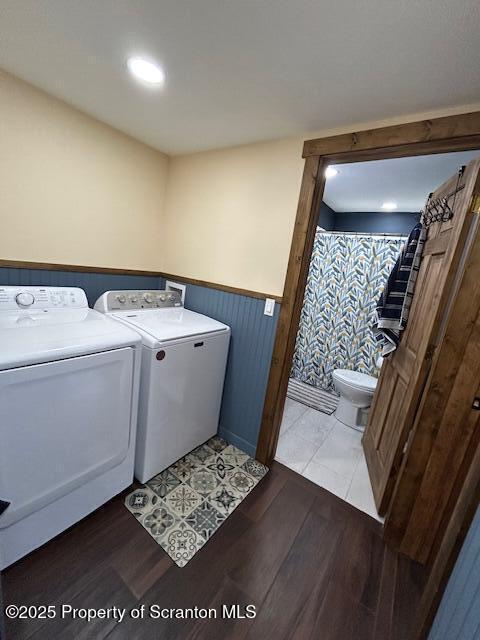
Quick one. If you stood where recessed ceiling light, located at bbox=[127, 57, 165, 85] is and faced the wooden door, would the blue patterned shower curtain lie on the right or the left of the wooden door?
left

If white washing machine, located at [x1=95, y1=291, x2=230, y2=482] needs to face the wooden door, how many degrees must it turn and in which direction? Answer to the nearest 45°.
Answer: approximately 45° to its left

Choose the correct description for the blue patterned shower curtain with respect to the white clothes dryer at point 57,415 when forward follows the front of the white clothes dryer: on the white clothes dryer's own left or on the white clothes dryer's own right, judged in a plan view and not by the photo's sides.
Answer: on the white clothes dryer's own left

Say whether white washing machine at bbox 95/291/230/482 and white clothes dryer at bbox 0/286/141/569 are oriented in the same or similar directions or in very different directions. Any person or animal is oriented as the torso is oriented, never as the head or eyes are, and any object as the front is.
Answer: same or similar directions

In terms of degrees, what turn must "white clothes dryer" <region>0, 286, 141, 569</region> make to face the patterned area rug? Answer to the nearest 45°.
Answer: approximately 45° to its left

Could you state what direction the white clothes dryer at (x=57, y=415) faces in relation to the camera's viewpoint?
facing the viewer and to the right of the viewer

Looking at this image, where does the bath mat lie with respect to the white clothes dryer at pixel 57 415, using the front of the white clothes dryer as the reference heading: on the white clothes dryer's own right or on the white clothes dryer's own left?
on the white clothes dryer's own left

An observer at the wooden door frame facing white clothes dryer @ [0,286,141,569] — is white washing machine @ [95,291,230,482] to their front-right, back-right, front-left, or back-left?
front-right

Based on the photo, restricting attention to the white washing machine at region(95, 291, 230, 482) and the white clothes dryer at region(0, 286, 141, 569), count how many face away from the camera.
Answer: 0

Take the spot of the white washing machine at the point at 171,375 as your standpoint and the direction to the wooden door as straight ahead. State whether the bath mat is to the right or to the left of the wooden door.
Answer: left
